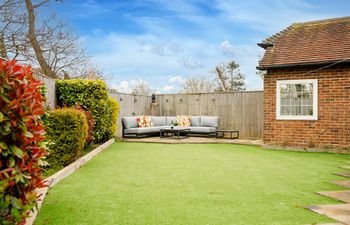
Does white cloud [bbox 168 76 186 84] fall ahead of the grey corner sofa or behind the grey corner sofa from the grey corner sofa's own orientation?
behind

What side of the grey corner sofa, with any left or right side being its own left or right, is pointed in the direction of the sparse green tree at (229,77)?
back

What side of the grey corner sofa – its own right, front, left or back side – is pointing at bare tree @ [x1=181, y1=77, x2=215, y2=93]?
back

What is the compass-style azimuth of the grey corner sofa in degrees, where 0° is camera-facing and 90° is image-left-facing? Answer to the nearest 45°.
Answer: approximately 0°

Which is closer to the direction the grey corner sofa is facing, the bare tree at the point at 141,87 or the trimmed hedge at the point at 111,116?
the trimmed hedge

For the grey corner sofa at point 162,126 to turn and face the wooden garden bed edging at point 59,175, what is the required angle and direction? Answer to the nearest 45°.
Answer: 0° — it already faces it

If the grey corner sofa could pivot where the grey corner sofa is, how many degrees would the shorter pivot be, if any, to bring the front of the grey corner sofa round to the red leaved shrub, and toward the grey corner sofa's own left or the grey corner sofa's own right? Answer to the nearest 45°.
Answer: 0° — it already faces it

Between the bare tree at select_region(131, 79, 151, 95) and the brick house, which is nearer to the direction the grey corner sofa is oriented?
the brick house

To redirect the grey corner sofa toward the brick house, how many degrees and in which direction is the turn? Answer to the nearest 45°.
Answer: approximately 45° to its left

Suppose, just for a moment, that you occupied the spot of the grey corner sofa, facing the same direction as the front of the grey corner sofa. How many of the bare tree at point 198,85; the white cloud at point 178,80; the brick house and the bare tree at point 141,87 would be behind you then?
3

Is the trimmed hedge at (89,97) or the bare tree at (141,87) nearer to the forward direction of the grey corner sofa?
the trimmed hedge

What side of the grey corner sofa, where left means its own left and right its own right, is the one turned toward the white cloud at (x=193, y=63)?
back
